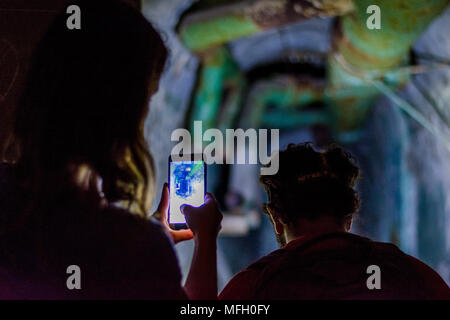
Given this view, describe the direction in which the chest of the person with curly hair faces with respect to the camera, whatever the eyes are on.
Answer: away from the camera
